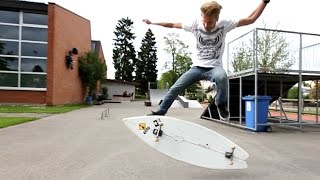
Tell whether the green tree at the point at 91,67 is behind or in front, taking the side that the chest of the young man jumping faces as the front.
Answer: behind

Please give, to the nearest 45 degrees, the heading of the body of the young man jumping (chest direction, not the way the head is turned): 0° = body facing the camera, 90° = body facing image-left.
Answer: approximately 0°

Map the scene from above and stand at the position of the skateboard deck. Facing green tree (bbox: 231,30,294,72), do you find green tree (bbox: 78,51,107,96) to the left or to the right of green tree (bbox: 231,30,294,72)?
left

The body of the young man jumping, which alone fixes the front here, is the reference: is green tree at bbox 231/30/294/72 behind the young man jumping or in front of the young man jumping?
behind

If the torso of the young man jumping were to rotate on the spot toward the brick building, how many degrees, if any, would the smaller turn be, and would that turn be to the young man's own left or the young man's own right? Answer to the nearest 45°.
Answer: approximately 135° to the young man's own right
